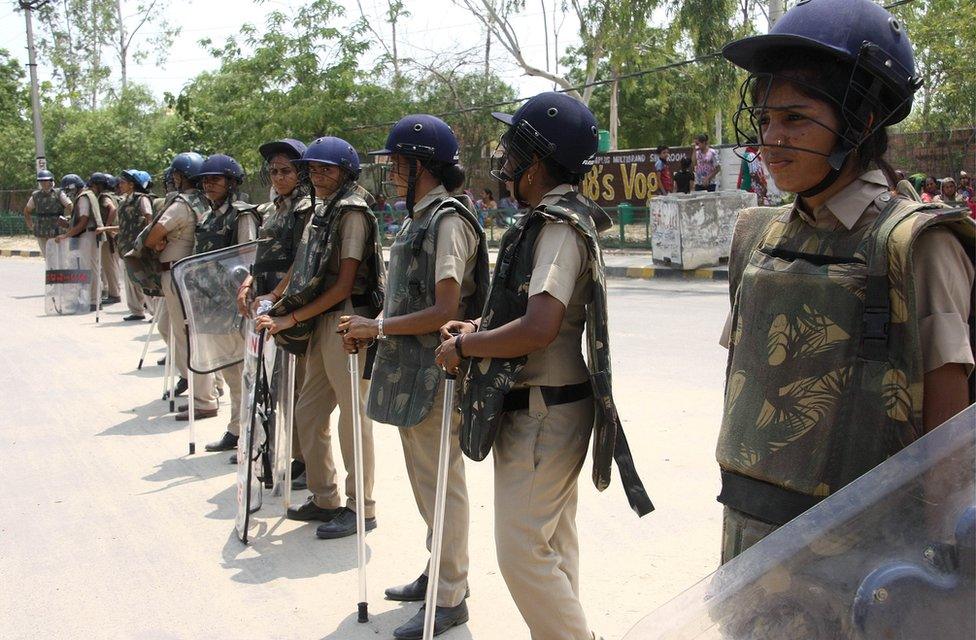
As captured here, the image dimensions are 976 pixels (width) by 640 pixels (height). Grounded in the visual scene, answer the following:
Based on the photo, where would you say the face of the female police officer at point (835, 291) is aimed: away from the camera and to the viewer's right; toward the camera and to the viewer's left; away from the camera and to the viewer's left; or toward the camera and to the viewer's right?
toward the camera and to the viewer's left

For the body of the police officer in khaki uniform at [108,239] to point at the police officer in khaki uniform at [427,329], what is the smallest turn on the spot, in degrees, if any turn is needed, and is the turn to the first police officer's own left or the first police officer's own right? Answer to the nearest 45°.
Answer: approximately 90° to the first police officer's own left

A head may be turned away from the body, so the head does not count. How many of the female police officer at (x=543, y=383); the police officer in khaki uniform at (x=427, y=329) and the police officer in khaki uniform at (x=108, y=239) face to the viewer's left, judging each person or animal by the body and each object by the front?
3

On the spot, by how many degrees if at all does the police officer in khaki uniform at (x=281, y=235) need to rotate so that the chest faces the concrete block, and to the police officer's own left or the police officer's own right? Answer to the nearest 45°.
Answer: approximately 180°

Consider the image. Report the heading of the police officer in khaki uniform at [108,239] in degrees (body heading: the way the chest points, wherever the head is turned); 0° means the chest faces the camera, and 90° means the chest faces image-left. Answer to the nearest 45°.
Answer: approximately 90°

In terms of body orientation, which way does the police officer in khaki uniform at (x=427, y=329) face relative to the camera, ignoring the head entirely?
to the viewer's left

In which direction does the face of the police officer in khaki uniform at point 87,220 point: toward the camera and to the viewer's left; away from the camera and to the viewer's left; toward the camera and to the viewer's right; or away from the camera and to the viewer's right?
toward the camera and to the viewer's left

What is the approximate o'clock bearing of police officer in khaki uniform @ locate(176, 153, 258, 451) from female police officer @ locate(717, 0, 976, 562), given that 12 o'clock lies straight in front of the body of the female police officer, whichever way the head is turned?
The police officer in khaki uniform is roughly at 3 o'clock from the female police officer.

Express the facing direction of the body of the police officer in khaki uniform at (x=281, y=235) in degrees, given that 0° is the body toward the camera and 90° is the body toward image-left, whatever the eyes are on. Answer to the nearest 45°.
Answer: approximately 45°

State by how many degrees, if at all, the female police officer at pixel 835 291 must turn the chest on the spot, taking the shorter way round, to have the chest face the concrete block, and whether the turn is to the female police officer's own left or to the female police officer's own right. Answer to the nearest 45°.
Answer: approximately 135° to the female police officer's own right

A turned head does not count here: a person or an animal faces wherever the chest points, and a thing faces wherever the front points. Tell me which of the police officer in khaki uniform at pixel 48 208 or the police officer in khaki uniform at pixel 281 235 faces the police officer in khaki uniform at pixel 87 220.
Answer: the police officer in khaki uniform at pixel 48 208

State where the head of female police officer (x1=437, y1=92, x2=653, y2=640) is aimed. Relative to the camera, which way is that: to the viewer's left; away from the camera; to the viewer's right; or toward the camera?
to the viewer's left
